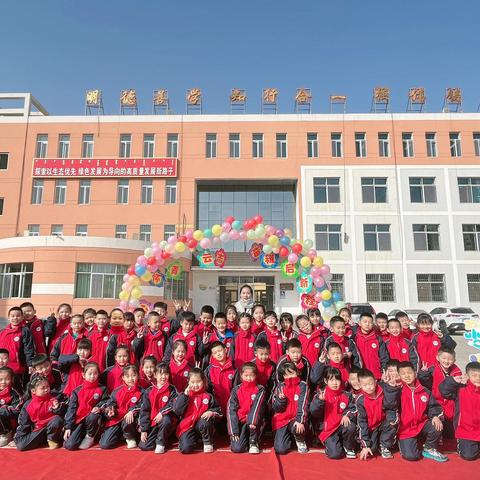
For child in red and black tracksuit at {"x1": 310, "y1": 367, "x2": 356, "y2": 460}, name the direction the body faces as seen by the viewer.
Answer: toward the camera

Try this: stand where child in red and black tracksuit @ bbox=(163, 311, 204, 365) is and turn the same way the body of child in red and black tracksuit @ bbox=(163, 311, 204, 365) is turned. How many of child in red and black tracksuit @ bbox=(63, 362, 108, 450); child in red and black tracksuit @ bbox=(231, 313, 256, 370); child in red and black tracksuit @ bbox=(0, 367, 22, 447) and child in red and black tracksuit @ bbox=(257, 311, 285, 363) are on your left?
2

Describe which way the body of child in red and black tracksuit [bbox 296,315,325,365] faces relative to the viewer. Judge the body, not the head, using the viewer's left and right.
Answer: facing the viewer

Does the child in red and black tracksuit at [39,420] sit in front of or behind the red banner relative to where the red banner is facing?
in front

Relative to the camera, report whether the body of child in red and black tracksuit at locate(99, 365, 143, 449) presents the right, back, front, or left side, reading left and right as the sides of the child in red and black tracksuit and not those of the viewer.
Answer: front

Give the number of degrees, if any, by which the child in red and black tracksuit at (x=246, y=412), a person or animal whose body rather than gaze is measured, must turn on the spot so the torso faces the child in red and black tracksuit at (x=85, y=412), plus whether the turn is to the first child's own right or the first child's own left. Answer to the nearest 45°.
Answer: approximately 90° to the first child's own right

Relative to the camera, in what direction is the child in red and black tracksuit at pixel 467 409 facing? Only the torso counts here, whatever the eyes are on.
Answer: toward the camera

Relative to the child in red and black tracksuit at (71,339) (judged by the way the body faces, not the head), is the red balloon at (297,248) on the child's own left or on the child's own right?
on the child's own left

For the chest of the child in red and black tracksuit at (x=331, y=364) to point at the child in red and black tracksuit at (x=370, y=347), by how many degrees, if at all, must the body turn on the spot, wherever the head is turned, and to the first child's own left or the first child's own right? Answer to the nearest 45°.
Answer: approximately 135° to the first child's own left

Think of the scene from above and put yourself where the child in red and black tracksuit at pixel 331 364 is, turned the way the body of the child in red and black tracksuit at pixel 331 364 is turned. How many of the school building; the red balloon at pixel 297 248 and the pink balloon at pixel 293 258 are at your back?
3

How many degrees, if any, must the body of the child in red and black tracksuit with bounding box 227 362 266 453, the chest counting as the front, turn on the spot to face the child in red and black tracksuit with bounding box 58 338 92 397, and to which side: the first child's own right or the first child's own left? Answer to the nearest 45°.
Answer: approximately 90° to the first child's own right

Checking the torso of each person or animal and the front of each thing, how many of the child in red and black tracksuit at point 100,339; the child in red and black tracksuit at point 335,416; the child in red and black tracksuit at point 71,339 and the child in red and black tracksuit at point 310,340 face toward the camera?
4

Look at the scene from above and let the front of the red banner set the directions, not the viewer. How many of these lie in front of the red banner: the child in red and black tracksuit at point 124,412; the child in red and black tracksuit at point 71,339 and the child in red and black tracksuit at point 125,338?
3

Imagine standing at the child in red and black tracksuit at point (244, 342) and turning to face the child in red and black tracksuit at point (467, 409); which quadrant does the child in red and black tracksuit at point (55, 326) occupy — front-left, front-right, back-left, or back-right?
back-right
